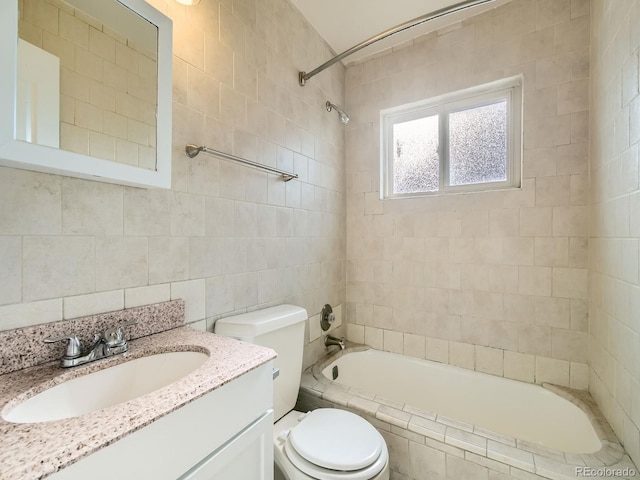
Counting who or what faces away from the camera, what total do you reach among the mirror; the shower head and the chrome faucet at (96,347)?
0

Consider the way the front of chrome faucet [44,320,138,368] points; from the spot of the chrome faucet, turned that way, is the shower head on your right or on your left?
on your left

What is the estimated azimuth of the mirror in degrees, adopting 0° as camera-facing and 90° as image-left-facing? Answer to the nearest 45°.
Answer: approximately 315°

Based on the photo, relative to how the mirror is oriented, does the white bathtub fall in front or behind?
in front

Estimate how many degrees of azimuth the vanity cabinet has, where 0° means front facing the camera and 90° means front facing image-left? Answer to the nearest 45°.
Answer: approximately 315°

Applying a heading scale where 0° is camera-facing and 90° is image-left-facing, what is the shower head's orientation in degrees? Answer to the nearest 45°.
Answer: approximately 315°

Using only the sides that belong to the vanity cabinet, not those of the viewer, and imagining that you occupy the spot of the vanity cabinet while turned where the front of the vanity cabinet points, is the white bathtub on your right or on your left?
on your left

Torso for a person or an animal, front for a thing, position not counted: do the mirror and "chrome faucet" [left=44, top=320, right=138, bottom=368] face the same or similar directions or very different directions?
same or similar directions

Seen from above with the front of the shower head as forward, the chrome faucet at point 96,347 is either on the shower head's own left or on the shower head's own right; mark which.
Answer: on the shower head's own right

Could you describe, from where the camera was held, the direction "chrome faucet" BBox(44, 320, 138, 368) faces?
facing the viewer and to the right of the viewer

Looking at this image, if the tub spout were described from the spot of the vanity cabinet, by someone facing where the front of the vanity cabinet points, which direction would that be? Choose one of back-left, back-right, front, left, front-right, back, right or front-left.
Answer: left
